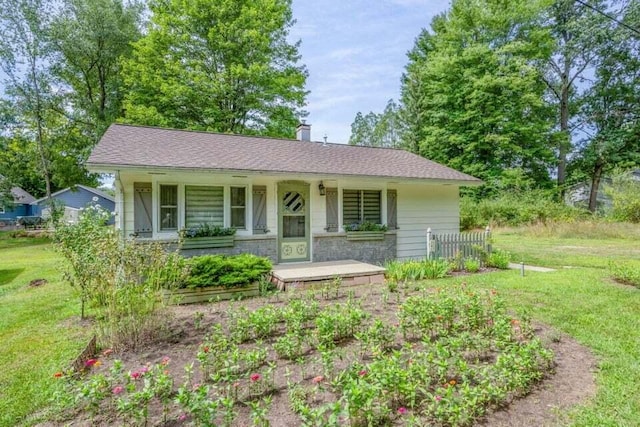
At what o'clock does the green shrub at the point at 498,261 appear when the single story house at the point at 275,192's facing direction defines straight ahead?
The green shrub is roughly at 9 o'clock from the single story house.

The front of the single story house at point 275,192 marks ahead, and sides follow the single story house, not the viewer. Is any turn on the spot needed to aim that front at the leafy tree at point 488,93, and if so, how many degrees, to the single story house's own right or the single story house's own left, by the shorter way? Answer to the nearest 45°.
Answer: approximately 135° to the single story house's own left

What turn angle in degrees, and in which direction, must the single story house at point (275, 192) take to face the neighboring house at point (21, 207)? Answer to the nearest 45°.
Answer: approximately 135° to its right

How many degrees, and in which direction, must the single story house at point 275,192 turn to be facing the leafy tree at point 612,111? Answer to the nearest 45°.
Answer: approximately 135° to its left

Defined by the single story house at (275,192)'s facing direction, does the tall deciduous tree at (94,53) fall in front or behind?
behind

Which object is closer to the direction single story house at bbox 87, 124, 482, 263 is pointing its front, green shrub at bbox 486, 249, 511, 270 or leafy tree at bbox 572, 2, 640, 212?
the green shrub

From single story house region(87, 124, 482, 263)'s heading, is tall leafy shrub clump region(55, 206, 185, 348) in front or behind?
in front

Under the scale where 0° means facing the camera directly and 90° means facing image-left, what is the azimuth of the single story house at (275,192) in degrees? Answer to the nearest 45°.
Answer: approximately 0°

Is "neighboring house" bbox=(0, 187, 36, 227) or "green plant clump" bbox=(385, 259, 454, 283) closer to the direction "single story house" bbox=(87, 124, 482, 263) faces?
the green plant clump

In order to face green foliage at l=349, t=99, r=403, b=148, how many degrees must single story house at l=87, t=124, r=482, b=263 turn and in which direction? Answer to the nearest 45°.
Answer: approximately 180°

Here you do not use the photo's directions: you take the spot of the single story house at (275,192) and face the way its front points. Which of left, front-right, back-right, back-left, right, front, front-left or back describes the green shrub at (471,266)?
left

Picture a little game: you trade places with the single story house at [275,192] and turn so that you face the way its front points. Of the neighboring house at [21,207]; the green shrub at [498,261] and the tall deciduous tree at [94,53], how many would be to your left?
1
